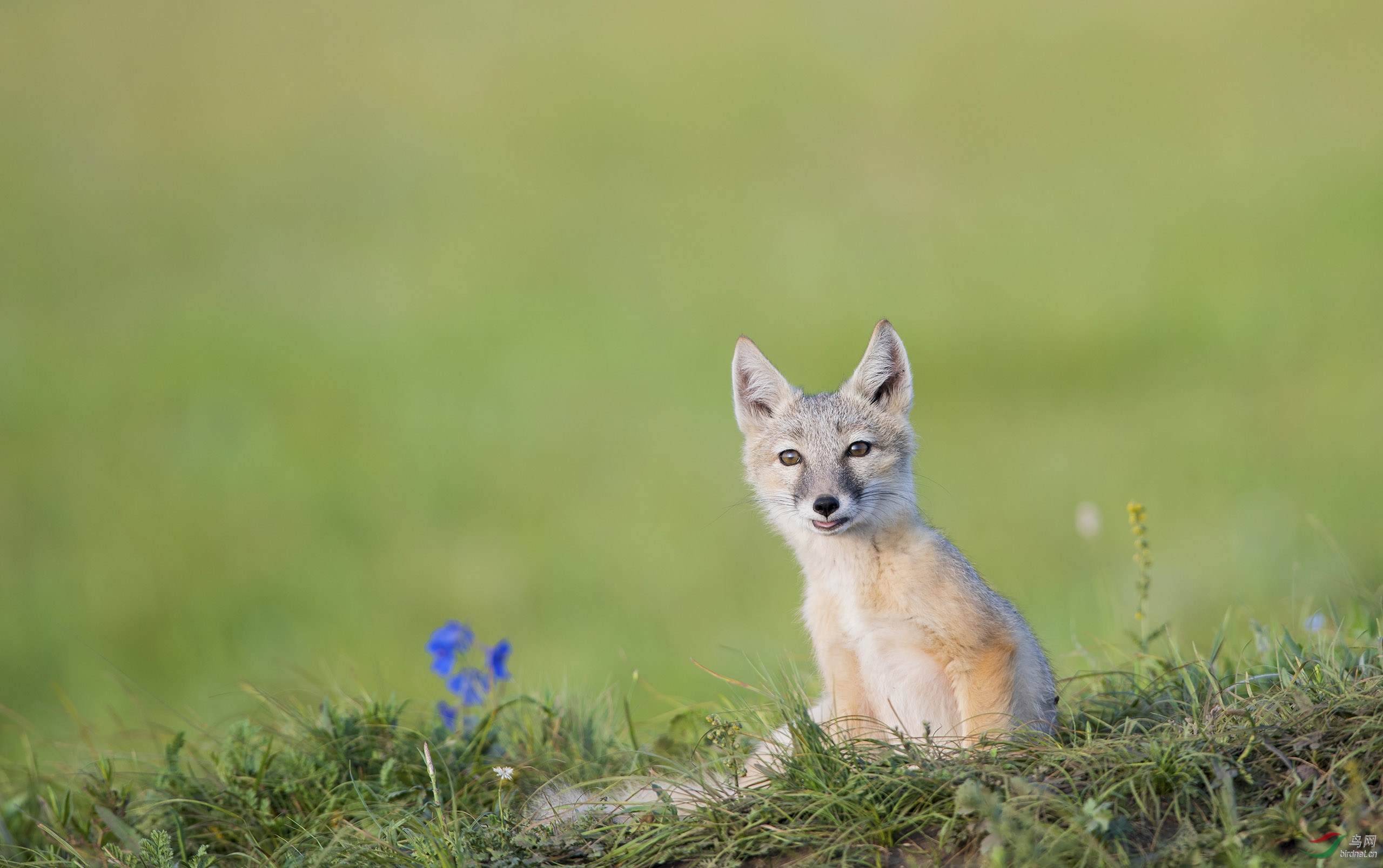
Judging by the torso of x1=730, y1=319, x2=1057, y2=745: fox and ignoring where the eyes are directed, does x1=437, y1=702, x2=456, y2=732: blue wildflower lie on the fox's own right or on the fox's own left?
on the fox's own right

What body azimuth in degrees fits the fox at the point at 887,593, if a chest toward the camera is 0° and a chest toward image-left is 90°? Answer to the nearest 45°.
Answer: approximately 45°

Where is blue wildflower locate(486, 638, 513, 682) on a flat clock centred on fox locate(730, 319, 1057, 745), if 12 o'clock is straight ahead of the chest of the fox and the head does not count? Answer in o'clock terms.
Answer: The blue wildflower is roughly at 2 o'clock from the fox.

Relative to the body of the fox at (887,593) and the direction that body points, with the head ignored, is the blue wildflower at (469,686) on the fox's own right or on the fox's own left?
on the fox's own right

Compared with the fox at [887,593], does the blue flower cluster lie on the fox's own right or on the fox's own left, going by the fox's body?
on the fox's own right

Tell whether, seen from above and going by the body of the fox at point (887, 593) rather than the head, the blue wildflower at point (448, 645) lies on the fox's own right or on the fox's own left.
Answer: on the fox's own right
